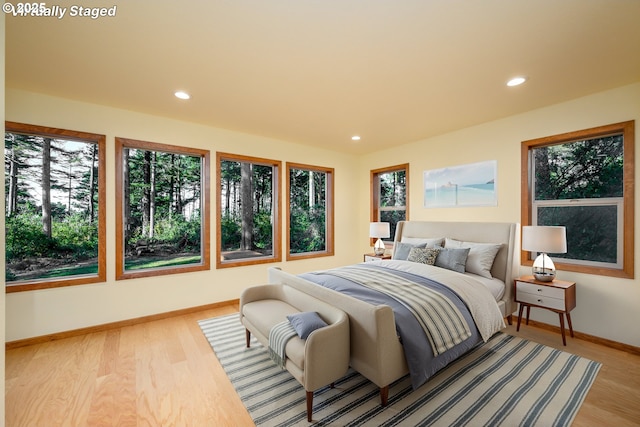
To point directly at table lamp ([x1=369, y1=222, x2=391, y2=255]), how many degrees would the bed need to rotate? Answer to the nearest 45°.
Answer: approximately 135° to its right

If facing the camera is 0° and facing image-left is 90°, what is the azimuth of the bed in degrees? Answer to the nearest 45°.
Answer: approximately 45°

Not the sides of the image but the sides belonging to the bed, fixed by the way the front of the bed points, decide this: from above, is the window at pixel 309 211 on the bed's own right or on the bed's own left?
on the bed's own right

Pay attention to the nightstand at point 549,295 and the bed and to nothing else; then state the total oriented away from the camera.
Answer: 0

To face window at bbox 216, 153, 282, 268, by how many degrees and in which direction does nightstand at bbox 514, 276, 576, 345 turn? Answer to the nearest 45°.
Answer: approximately 45° to its right

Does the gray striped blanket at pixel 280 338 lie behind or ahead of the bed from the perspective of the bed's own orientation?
ahead

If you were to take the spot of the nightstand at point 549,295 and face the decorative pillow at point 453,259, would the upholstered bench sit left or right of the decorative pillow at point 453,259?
left

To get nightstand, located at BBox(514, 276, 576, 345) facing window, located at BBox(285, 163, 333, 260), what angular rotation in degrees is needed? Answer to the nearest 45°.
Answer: approximately 45° to its right

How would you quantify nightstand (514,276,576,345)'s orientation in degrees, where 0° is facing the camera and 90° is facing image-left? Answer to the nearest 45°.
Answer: approximately 45°
